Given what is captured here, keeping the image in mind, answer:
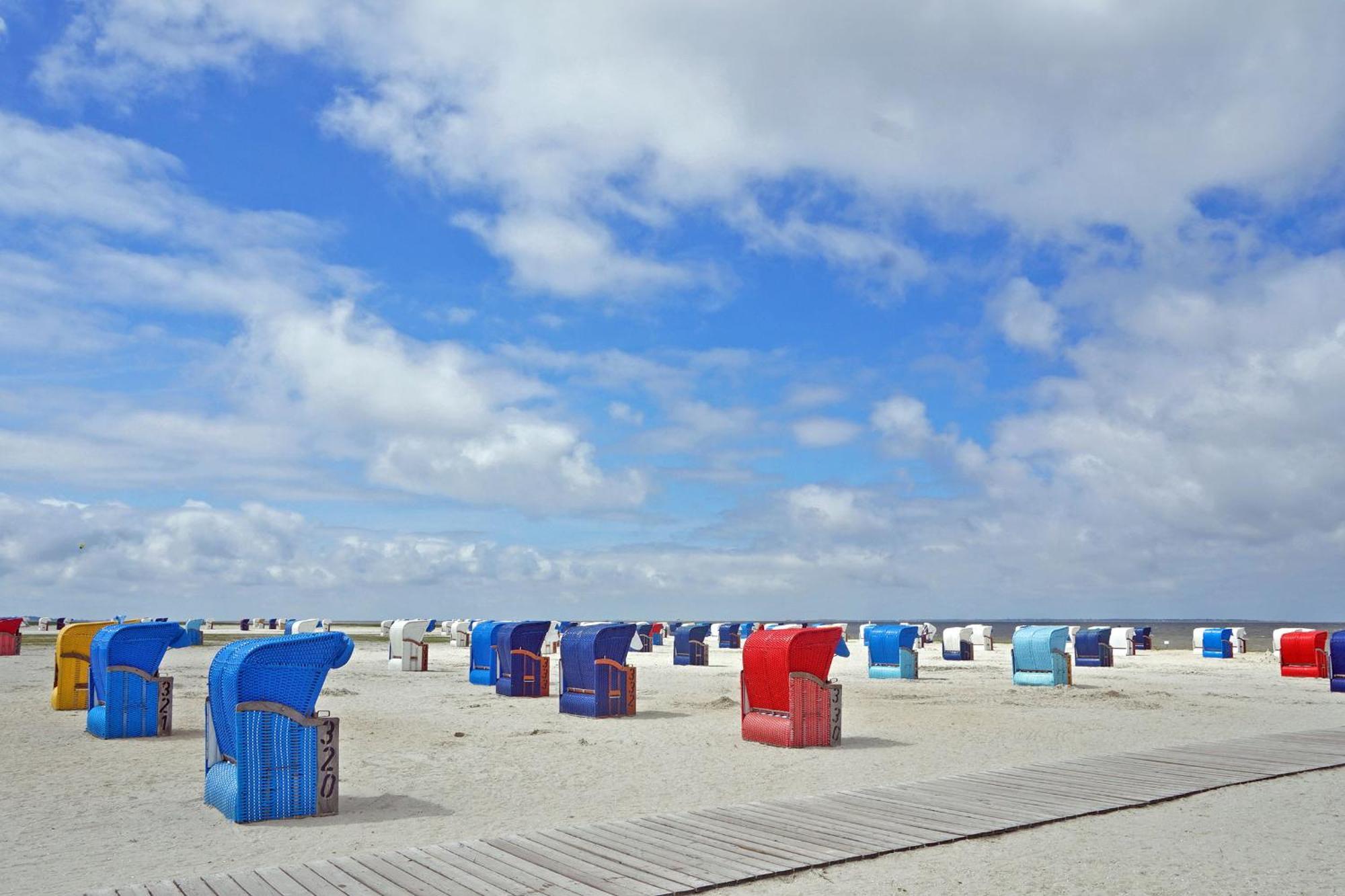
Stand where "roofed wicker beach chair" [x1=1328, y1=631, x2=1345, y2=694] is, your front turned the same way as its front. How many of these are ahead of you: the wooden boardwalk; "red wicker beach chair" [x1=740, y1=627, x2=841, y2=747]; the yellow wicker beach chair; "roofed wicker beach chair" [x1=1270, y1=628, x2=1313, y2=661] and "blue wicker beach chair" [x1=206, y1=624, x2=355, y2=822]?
1

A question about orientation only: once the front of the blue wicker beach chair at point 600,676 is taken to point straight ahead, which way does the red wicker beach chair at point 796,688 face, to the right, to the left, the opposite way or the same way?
the same way

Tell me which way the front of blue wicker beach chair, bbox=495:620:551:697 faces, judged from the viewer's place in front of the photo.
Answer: facing away from the viewer and to the right of the viewer

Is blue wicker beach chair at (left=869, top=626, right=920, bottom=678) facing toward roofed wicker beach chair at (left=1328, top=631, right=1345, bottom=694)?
no

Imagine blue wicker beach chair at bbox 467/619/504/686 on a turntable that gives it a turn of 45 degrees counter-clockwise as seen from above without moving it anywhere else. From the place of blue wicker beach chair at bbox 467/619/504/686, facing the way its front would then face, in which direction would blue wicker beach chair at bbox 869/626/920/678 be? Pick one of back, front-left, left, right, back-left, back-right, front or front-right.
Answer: right

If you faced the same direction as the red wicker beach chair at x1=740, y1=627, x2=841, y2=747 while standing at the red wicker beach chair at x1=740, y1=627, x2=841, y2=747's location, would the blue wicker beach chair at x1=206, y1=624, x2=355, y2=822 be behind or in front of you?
behind

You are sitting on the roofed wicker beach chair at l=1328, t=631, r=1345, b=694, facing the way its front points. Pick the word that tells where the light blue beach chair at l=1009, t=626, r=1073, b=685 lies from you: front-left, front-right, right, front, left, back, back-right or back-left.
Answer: left

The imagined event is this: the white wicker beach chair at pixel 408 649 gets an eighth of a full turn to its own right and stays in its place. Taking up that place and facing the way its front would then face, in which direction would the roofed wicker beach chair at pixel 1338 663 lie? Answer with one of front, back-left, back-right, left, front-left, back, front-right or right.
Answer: front-right

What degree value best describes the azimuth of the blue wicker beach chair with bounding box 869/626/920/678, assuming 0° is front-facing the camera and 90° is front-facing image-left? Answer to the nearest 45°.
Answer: approximately 225°

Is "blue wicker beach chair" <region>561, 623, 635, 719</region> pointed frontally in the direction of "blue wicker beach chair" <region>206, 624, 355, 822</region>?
no

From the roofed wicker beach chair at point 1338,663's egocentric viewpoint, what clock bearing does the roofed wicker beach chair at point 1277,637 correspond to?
the roofed wicker beach chair at point 1277,637 is roughly at 12 o'clock from the roofed wicker beach chair at point 1338,663.

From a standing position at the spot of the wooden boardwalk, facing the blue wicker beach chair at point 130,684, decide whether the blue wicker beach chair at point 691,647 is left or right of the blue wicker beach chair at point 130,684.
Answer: right

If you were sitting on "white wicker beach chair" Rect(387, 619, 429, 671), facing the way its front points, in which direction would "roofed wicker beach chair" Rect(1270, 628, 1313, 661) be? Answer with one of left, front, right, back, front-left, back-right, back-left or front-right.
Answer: front-right

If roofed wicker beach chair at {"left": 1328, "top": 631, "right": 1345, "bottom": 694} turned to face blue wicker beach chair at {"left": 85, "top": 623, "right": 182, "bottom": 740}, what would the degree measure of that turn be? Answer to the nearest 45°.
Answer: approximately 135° to its left

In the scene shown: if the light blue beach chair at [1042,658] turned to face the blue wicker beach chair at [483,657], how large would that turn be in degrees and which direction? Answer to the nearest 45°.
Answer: approximately 135° to its left
